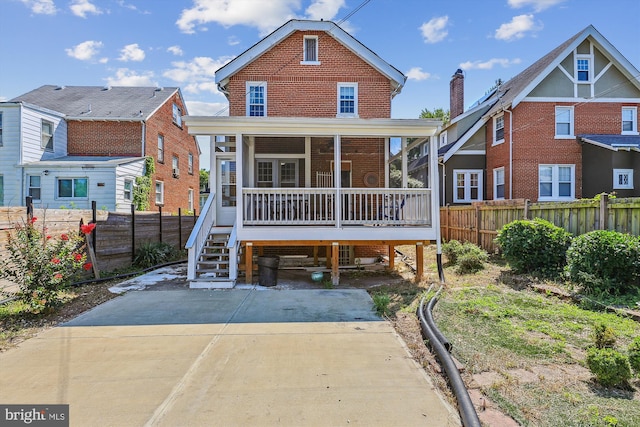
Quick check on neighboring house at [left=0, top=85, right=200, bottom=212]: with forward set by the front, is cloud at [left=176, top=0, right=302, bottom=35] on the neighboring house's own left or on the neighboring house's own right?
on the neighboring house's own right

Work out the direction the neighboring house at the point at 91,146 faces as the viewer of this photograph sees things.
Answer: facing away from the viewer and to the right of the viewer

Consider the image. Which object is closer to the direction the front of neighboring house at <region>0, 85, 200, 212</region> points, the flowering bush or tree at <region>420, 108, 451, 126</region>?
the tree

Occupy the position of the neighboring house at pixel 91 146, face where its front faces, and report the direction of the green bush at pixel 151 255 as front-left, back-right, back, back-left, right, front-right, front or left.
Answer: back-right
